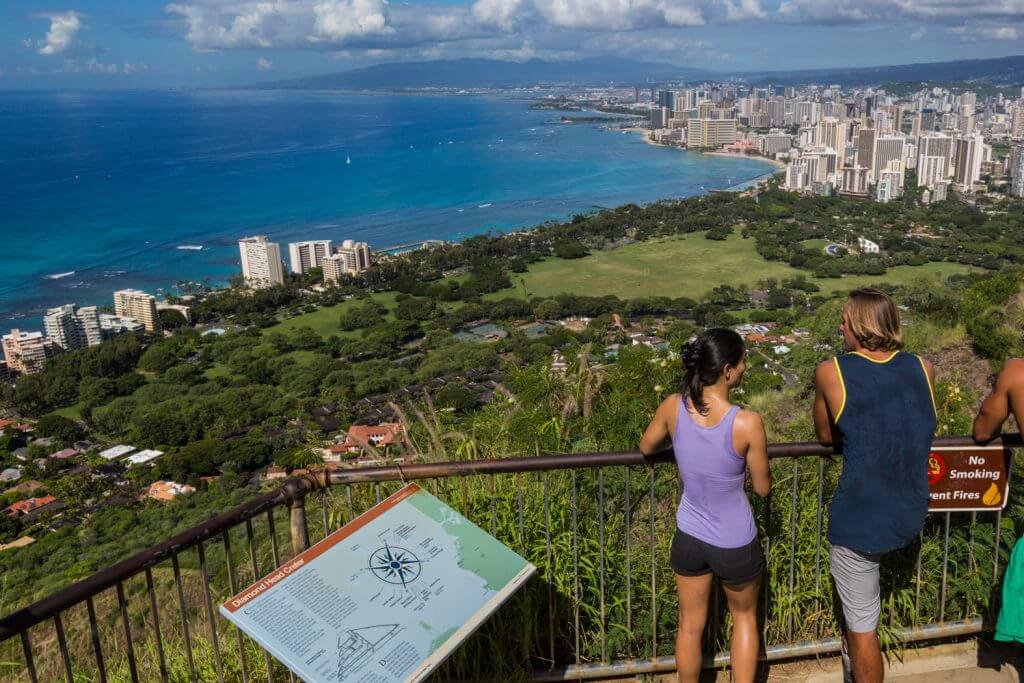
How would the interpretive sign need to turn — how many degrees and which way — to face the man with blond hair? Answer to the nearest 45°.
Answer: approximately 45° to its left

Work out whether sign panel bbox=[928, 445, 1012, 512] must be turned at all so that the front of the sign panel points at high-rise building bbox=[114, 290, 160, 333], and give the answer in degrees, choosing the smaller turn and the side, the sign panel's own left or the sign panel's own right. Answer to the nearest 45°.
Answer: approximately 135° to the sign panel's own right

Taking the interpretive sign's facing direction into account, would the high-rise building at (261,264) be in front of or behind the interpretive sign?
behind

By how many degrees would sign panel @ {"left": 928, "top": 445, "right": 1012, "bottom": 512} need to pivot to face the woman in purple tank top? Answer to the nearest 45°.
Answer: approximately 45° to its right

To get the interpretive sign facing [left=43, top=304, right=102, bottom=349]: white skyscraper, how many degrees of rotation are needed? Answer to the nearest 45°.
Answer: approximately 135° to its left

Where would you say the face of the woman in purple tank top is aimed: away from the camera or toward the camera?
away from the camera

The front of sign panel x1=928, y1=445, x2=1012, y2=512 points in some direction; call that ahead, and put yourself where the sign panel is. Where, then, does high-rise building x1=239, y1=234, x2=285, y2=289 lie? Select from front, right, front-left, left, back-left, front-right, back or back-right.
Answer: back-right

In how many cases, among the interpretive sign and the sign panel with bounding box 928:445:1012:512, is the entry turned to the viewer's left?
0

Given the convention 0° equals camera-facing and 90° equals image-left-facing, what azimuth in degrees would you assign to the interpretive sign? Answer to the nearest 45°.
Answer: approximately 315°

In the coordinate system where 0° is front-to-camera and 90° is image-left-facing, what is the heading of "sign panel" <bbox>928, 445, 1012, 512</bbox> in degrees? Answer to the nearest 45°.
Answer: approximately 0°

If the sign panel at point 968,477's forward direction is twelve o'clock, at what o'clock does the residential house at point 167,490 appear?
The residential house is roughly at 4 o'clock from the sign panel.
